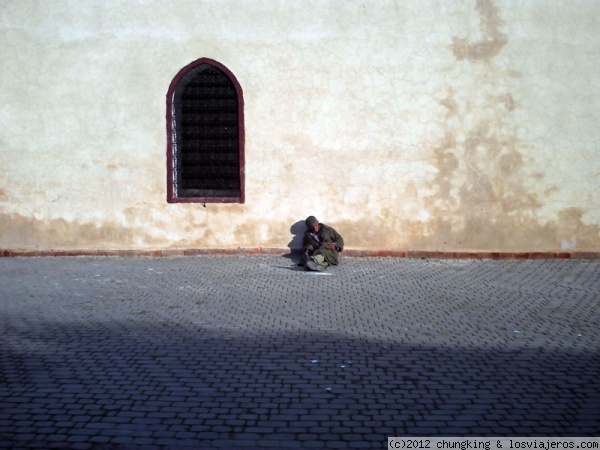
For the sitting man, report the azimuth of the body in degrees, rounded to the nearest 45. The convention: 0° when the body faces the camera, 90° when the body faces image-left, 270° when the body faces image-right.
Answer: approximately 45°

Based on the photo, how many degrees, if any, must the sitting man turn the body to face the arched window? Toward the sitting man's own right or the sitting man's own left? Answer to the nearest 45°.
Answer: approximately 90° to the sitting man's own right
